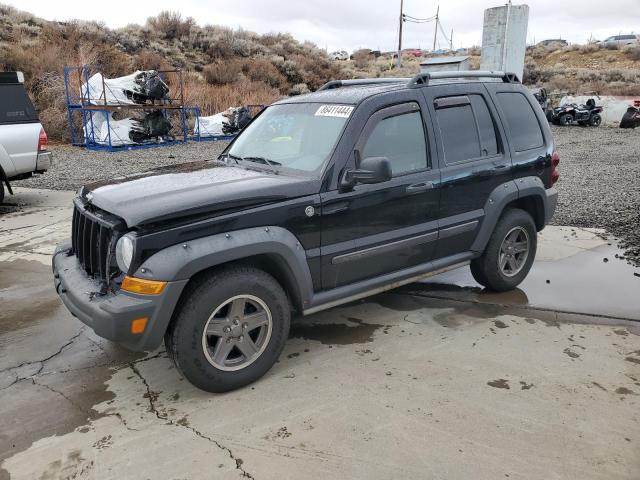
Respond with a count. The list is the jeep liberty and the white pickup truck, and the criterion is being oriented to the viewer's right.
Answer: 0

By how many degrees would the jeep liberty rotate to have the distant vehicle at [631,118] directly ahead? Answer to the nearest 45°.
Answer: approximately 180°

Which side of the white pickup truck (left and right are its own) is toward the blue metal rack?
right

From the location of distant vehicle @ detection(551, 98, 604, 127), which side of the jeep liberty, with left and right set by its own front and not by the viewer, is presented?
back

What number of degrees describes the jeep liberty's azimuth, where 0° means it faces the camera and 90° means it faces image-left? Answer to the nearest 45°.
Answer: approximately 45°
